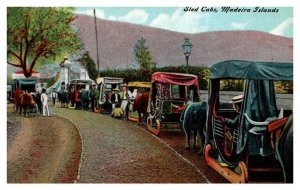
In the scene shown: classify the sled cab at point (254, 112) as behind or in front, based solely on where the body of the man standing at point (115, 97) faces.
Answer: in front

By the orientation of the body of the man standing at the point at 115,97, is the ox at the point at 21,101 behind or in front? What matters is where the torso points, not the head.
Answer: in front

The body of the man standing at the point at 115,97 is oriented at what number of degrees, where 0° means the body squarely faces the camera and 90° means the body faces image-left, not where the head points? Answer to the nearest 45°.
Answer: approximately 0°

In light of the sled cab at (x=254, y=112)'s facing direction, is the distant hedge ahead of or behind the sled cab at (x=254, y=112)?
ahead

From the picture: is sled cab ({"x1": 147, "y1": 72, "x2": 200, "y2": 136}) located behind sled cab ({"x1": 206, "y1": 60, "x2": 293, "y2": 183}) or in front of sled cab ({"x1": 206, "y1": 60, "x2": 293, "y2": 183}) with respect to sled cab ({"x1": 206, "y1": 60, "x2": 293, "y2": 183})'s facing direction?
behind

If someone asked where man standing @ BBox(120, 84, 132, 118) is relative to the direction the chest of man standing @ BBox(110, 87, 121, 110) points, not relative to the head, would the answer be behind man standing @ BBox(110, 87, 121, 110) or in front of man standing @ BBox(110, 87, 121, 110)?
in front
